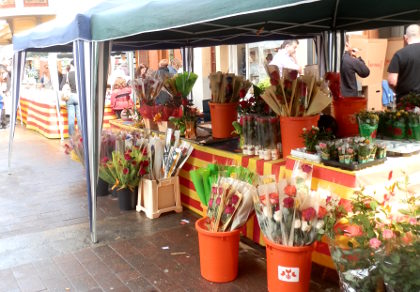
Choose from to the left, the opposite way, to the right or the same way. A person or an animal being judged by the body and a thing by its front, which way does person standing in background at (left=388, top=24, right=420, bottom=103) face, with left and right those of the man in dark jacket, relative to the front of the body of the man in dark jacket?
to the left
